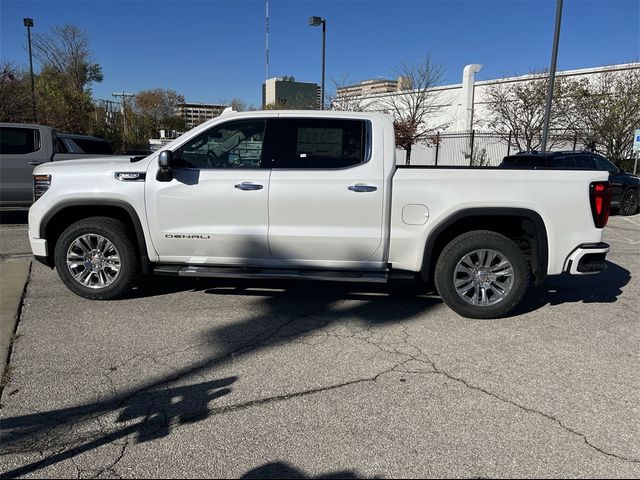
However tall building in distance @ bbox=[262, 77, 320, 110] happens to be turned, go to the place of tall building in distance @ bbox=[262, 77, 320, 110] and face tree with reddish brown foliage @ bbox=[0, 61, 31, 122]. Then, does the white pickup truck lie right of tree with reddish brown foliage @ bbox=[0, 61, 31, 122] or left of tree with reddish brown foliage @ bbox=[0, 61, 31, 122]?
left

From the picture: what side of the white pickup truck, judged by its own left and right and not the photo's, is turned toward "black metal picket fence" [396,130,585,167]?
right

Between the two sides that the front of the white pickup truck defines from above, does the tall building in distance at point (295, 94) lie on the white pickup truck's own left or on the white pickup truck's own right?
on the white pickup truck's own right

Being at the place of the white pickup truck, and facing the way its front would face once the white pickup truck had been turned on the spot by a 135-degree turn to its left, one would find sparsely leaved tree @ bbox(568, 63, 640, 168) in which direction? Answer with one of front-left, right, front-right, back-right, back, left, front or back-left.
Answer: left

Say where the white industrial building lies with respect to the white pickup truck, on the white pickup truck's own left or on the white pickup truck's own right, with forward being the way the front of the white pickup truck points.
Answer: on the white pickup truck's own right

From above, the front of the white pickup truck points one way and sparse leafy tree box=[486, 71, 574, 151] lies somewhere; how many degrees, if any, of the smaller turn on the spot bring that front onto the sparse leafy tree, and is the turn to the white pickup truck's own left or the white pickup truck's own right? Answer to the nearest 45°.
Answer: approximately 135° to the white pickup truck's own right

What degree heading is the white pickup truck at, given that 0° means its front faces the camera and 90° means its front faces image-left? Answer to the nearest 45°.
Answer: approximately 90°

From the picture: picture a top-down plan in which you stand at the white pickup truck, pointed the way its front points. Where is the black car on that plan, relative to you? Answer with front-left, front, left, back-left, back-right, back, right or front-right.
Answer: back-right

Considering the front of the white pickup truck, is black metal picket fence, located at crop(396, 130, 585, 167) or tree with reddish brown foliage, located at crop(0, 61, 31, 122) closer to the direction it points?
the tree with reddish brown foliage

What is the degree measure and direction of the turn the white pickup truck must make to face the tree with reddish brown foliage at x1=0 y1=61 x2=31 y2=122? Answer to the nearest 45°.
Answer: approximately 45° to its right
